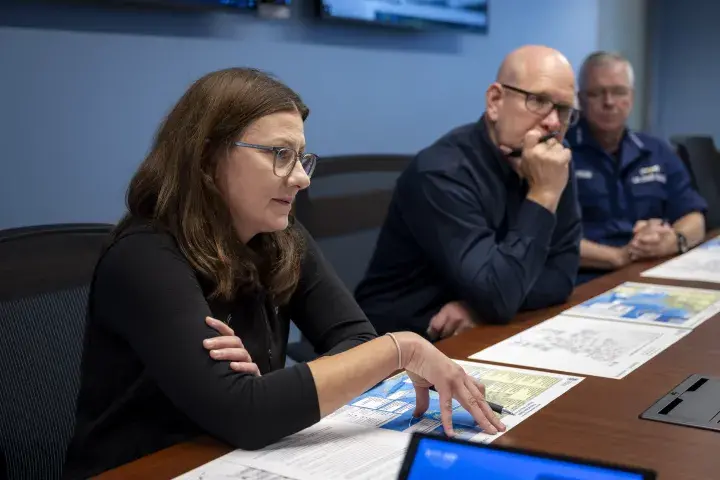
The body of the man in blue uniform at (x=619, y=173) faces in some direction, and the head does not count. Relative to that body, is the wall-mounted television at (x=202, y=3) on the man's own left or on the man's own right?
on the man's own right

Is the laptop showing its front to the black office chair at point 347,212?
no

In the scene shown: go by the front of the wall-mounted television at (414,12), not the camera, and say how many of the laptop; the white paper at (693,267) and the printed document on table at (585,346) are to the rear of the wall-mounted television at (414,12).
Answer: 0

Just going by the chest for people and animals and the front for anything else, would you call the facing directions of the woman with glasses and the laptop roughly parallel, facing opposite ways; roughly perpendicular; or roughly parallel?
roughly perpendicular

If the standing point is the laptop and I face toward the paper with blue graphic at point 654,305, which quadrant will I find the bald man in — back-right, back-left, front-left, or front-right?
front-left

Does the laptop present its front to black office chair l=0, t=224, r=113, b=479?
no

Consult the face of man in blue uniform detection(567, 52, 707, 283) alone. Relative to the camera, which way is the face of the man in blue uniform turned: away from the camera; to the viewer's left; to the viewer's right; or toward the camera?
toward the camera

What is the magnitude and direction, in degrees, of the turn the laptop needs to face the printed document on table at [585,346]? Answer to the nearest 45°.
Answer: approximately 135° to its right

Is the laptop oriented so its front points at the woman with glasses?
no

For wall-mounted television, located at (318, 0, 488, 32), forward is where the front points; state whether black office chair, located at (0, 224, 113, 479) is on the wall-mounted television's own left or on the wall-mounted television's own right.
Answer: on the wall-mounted television's own right

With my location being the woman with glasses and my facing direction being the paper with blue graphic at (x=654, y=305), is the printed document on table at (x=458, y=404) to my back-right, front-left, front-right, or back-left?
front-right

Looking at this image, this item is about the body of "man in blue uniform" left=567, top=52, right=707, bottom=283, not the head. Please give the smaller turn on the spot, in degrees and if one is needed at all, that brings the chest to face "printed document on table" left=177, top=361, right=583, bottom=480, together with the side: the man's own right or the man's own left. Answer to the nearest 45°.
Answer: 0° — they already face it

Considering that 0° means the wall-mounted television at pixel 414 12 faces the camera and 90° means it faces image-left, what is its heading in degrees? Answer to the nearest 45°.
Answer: approximately 315°

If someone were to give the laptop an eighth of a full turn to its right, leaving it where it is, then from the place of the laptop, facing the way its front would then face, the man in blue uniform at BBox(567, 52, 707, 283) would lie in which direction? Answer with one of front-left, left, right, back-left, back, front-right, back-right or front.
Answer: right

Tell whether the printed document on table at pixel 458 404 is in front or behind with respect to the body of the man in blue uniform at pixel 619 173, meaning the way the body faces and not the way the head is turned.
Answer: in front

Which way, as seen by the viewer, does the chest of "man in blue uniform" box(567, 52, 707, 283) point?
toward the camera

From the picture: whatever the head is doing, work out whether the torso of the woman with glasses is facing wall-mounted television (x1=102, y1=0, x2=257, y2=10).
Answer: no
